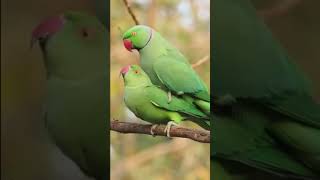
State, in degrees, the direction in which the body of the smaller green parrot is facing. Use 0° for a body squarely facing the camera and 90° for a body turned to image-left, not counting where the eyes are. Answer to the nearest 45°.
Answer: approximately 90°

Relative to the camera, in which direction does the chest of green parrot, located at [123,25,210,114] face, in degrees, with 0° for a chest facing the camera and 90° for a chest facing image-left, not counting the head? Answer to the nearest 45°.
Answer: approximately 90°
